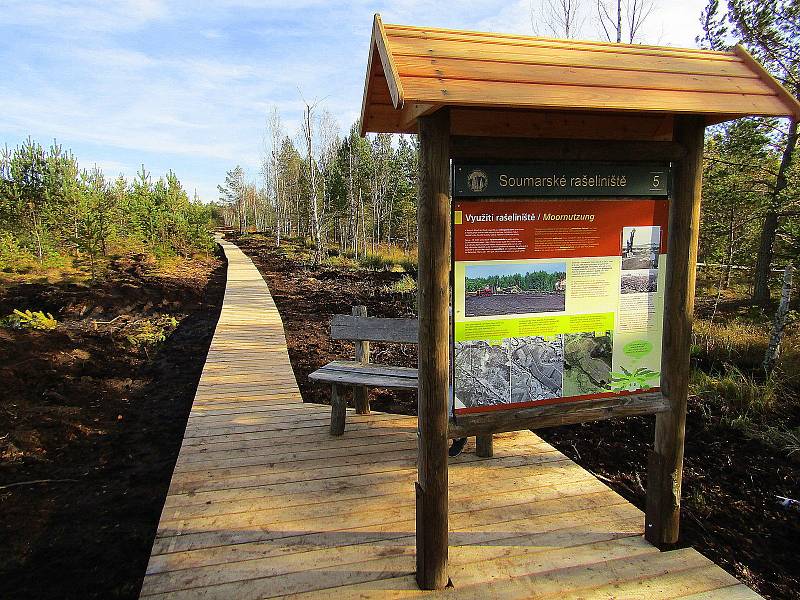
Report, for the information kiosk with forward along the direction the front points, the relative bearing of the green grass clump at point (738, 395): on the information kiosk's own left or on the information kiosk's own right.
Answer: on the information kiosk's own left

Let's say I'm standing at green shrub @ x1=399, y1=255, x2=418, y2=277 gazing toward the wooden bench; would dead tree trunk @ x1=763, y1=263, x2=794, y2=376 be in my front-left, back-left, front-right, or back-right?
front-left

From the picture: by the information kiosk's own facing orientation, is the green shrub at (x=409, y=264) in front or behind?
behind

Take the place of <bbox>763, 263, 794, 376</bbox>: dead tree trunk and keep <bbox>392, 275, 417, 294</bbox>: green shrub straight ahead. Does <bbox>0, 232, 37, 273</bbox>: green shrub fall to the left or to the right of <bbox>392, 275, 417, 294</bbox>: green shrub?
left

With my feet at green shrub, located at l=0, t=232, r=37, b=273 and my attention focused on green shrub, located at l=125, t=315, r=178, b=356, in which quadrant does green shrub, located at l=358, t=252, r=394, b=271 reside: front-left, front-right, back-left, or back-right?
front-left

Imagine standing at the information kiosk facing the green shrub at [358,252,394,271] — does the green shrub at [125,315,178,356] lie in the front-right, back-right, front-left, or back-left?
front-left

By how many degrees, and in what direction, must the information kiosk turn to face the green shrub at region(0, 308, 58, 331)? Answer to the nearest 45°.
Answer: approximately 135° to its right

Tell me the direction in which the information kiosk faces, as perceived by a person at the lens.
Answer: facing the viewer and to the right of the viewer

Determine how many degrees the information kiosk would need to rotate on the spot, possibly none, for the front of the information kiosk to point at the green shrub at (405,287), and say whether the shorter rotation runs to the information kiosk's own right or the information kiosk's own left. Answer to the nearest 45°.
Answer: approximately 180°

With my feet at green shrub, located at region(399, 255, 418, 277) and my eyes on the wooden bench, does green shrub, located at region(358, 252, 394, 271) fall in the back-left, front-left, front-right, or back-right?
back-right

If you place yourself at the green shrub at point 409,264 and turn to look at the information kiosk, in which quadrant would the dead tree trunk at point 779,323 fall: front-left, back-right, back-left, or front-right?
front-left

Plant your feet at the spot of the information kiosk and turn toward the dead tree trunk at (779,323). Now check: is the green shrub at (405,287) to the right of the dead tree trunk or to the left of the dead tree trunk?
left
